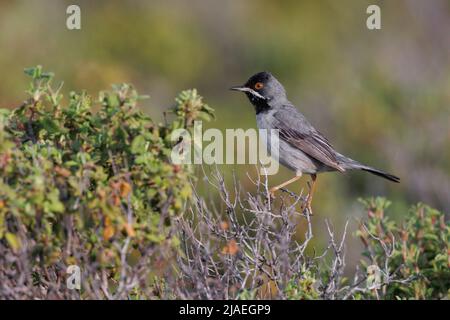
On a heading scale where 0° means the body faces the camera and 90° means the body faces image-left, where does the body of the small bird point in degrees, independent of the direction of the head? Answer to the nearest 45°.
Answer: approximately 90°

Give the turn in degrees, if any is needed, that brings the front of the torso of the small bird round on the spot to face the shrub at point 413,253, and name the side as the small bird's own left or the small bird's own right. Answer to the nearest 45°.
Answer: approximately 135° to the small bird's own left
